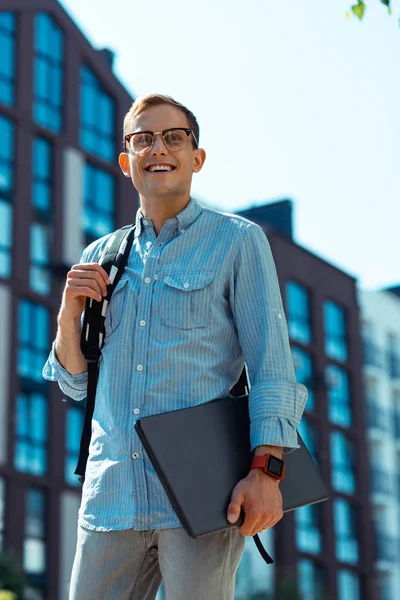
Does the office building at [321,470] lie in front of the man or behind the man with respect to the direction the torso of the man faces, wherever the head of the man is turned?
behind

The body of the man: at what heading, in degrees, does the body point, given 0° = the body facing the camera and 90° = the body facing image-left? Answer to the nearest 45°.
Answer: approximately 45°

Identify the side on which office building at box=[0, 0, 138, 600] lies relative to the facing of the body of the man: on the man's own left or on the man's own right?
on the man's own right
